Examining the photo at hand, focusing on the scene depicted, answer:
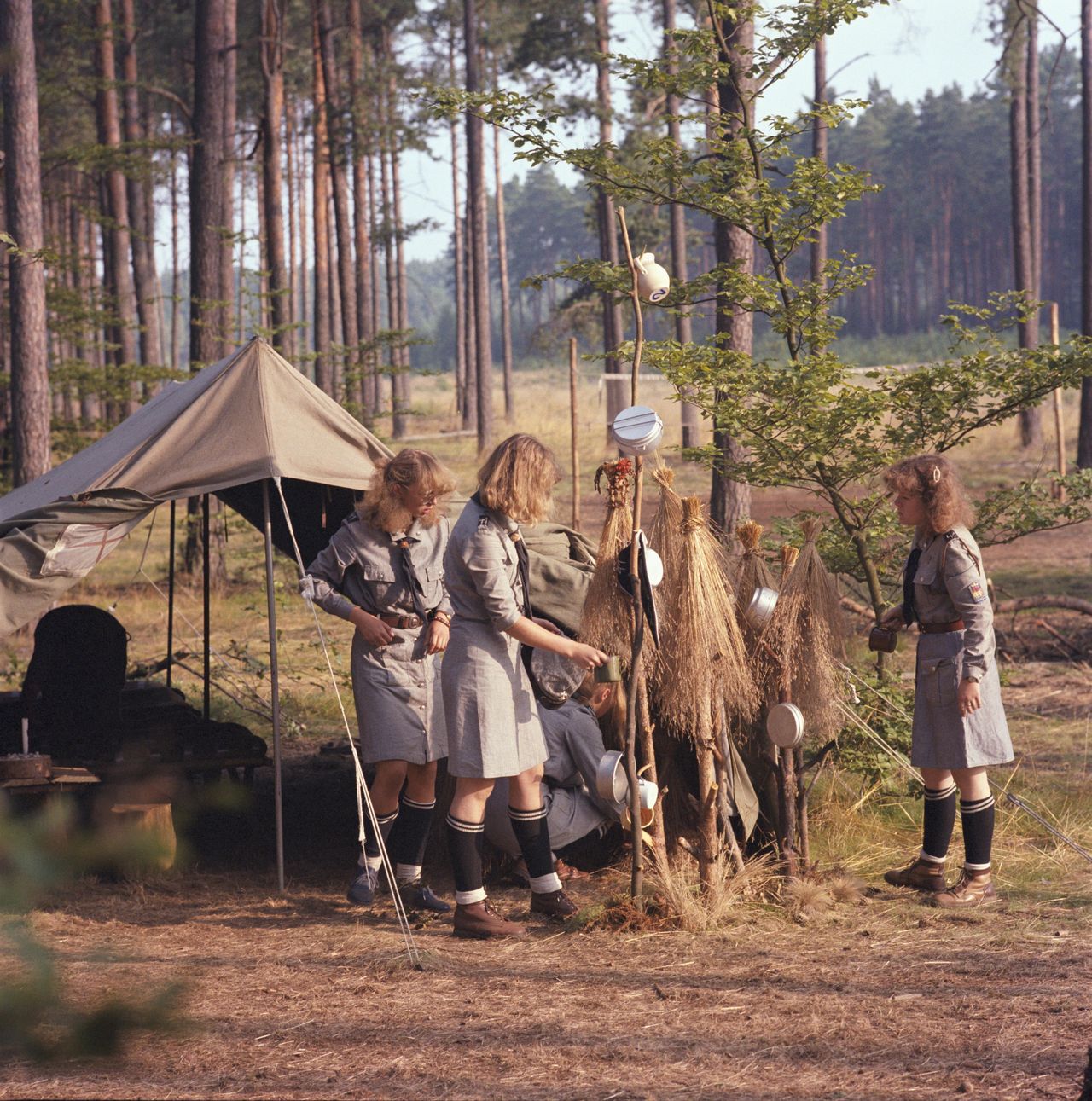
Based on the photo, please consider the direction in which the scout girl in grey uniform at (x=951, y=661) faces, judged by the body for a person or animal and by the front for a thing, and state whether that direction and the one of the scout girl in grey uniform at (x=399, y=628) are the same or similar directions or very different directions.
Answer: very different directions

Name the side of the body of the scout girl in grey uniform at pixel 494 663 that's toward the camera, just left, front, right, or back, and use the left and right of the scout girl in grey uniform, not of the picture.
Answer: right

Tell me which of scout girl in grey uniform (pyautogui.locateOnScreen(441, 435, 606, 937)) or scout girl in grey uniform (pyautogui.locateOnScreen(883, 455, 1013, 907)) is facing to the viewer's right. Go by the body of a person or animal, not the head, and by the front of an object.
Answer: scout girl in grey uniform (pyautogui.locateOnScreen(441, 435, 606, 937))

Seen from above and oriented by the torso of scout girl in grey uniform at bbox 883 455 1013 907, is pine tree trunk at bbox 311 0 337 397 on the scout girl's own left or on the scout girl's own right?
on the scout girl's own right

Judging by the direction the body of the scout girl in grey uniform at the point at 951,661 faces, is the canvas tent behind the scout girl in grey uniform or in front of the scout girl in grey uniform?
in front

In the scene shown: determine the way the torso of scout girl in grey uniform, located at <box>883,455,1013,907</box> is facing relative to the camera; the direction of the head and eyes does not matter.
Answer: to the viewer's left

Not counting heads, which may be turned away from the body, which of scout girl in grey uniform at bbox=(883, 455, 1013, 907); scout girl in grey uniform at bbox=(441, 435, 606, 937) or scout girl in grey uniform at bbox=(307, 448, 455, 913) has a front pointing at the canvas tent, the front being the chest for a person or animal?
scout girl in grey uniform at bbox=(883, 455, 1013, 907)

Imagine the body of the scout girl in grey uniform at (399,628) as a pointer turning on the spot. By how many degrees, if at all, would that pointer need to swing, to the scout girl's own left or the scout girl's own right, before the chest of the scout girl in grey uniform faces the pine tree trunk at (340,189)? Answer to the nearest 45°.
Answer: approximately 135° to the scout girl's own left

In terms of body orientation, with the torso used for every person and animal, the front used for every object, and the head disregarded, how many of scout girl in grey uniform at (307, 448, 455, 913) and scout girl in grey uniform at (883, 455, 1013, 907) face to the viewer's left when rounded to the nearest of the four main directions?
1

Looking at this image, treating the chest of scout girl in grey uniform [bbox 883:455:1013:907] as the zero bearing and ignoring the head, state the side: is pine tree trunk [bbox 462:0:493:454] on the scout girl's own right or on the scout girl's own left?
on the scout girl's own right

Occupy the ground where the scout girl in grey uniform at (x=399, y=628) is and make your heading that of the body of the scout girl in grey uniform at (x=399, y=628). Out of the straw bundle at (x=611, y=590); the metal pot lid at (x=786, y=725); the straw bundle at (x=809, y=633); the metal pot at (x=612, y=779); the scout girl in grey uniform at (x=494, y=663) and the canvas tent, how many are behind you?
1

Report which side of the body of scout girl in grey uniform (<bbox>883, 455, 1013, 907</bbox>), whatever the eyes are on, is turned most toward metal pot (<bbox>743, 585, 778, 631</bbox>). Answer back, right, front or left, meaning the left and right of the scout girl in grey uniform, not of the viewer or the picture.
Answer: front

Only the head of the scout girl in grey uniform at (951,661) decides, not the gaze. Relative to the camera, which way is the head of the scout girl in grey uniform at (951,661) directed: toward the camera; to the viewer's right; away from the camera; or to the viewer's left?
to the viewer's left

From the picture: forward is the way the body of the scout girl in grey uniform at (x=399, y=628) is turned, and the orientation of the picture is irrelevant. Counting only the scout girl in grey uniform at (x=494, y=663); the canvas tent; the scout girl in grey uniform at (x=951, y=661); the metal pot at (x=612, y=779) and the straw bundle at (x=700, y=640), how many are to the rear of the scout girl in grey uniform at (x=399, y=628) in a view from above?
1

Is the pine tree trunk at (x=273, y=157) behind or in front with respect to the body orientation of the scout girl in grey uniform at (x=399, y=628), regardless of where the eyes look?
behind
